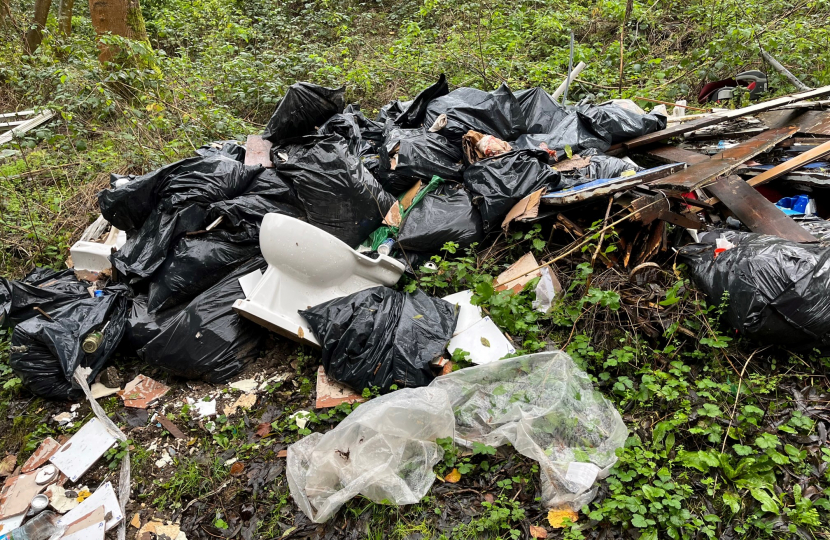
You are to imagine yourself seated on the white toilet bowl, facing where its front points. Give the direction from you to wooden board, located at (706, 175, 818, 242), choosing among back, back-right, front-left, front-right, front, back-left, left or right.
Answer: back

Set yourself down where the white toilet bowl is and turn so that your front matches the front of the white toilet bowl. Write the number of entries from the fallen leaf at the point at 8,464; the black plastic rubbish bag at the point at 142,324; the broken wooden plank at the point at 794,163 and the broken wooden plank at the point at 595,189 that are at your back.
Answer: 2

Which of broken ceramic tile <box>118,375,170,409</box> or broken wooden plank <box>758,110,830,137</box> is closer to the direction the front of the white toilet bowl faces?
the broken ceramic tile

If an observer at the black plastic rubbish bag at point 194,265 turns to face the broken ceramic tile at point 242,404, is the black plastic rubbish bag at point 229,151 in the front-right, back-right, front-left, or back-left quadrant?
back-left

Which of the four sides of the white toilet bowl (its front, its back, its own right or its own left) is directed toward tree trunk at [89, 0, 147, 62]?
right

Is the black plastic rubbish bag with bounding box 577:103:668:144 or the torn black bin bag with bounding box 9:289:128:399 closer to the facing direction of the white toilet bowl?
the torn black bin bag

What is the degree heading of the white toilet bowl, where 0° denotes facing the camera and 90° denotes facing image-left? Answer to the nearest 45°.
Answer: approximately 90°

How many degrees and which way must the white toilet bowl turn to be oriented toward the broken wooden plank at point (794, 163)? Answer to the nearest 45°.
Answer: approximately 180°

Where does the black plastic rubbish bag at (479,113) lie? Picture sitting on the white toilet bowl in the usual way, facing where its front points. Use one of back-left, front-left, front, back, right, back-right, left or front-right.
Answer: back-right

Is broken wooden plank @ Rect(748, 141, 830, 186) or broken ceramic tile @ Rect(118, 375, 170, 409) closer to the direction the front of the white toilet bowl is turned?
the broken ceramic tile

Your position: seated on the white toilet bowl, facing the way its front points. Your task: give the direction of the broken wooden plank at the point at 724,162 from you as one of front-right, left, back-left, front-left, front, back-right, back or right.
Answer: back

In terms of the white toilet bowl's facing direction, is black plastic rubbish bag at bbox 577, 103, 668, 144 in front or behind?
behind
